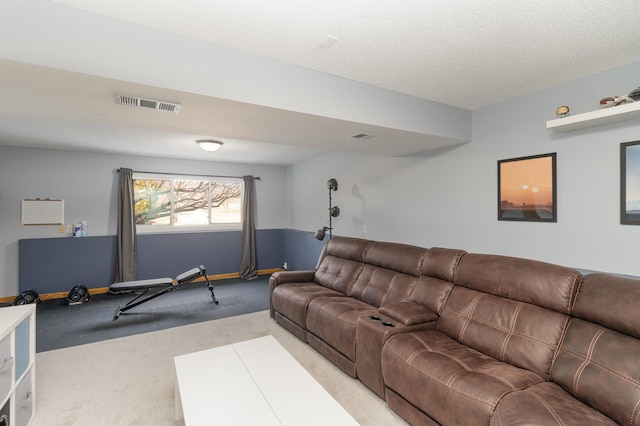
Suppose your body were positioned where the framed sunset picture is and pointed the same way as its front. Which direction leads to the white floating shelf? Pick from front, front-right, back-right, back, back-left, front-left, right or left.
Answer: left

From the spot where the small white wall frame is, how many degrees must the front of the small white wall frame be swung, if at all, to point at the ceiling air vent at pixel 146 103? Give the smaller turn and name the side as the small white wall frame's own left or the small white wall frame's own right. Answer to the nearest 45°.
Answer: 0° — it already faces it

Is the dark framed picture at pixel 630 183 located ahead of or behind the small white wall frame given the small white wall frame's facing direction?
ahead

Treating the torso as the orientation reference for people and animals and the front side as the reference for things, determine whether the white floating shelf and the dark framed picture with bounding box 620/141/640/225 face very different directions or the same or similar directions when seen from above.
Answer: same or similar directions

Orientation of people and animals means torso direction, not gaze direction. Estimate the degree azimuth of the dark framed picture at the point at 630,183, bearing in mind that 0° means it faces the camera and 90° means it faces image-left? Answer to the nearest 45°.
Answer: approximately 45°

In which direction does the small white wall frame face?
toward the camera

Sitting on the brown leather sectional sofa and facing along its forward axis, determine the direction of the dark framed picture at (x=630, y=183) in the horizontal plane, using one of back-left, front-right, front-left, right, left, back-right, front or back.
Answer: back

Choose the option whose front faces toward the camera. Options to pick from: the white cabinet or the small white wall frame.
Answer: the small white wall frame

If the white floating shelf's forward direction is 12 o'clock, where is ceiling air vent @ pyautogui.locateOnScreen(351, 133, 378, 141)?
The ceiling air vent is roughly at 1 o'clock from the white floating shelf.

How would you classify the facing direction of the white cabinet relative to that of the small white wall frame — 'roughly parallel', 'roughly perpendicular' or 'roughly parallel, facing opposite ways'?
roughly perpendicular

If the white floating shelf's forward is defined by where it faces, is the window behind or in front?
in front

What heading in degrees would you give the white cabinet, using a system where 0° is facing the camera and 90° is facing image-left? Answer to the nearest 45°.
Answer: approximately 270°

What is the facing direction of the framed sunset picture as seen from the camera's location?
facing the viewer and to the left of the viewer

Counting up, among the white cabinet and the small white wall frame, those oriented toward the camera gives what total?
1

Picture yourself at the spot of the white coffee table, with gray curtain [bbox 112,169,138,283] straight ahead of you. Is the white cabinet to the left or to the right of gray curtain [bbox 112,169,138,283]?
left
